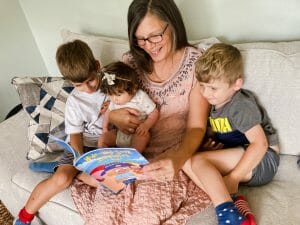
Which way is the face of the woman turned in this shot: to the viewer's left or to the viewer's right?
to the viewer's left

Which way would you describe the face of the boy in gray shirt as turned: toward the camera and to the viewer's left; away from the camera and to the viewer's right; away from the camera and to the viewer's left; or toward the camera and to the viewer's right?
toward the camera and to the viewer's left

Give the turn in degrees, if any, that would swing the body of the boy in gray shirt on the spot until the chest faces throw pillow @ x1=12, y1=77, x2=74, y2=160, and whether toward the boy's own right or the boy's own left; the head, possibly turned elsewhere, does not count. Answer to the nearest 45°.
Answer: approximately 90° to the boy's own right

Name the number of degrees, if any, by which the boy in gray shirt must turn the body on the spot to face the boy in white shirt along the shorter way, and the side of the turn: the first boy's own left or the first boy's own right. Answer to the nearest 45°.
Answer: approximately 45° to the first boy's own right

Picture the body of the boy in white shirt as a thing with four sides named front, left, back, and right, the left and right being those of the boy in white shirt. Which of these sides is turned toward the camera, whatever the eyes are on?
front

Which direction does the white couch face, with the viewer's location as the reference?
facing the viewer

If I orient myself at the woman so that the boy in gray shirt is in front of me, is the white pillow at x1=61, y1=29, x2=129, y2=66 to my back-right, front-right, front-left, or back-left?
back-left

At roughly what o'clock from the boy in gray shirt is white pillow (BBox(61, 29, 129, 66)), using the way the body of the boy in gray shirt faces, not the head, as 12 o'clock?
The white pillow is roughly at 3 o'clock from the boy in gray shirt.
